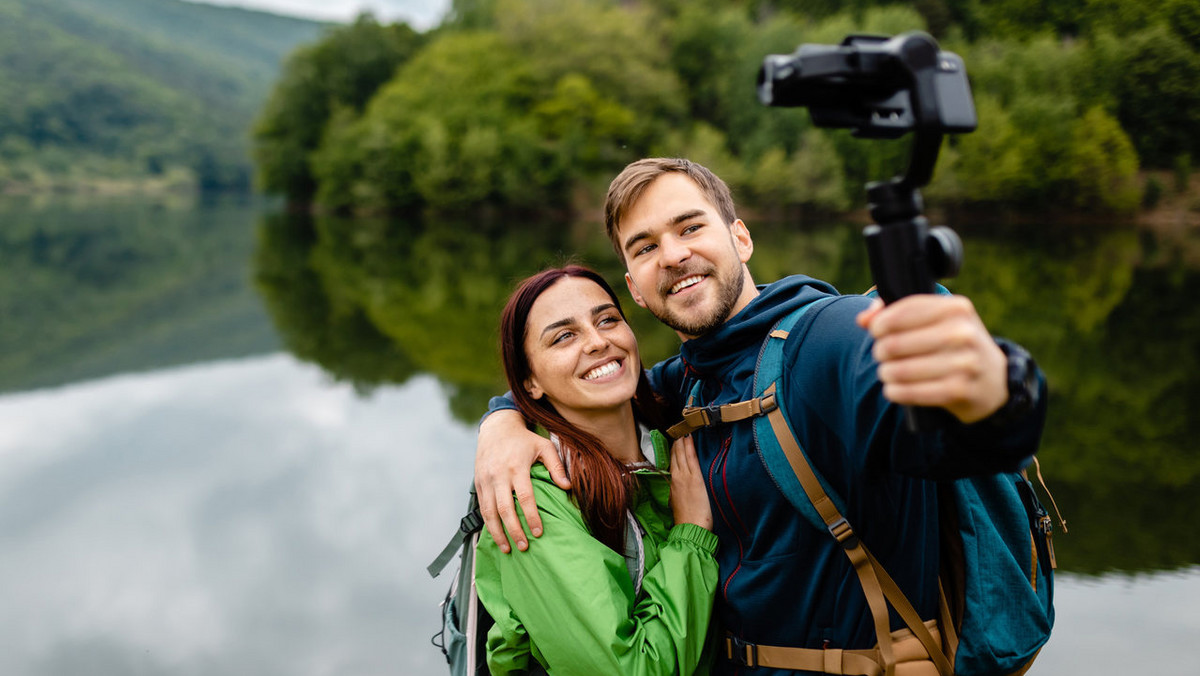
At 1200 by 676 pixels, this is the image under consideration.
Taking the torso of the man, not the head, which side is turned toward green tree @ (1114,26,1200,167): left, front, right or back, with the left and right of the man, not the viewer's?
back

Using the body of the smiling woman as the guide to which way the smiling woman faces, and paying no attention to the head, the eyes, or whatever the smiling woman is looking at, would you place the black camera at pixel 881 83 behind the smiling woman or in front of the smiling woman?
in front

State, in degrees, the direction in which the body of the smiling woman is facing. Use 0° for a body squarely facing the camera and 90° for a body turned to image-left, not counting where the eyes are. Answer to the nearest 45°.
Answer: approximately 315°

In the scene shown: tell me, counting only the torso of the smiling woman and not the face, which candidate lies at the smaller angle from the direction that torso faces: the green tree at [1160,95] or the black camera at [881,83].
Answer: the black camera

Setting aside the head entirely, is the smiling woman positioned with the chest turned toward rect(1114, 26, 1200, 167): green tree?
no
